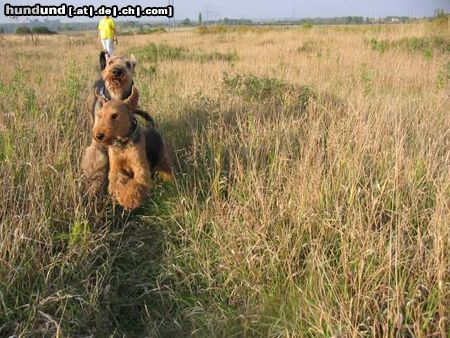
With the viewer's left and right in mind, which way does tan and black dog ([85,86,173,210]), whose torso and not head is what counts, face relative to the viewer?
facing the viewer and to the left of the viewer

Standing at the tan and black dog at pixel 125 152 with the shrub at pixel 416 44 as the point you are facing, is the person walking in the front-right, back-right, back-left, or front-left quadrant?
front-left

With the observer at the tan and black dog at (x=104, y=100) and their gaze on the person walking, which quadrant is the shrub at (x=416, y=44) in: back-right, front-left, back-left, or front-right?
front-right

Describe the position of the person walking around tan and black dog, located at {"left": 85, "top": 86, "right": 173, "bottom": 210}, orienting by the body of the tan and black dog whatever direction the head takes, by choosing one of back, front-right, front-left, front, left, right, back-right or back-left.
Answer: back-right

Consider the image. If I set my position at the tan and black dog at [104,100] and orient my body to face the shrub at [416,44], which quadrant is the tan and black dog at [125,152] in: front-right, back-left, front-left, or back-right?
back-right

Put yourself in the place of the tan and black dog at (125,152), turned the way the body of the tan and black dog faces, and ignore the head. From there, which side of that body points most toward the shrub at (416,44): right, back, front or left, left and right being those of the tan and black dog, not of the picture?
back
